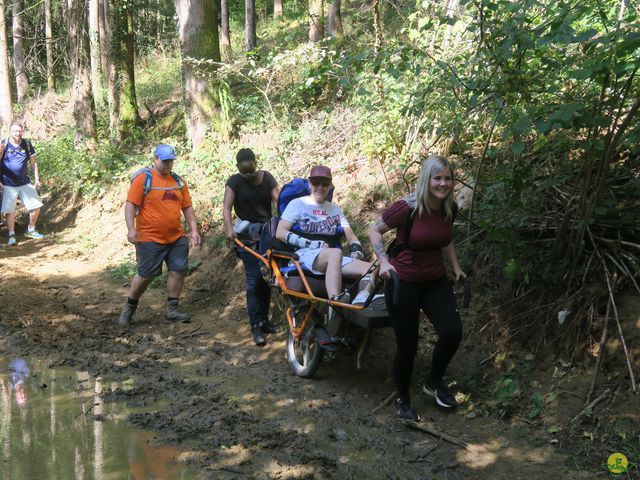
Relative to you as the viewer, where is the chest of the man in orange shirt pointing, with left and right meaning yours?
facing the viewer and to the right of the viewer

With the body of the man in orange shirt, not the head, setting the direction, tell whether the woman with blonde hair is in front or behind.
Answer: in front

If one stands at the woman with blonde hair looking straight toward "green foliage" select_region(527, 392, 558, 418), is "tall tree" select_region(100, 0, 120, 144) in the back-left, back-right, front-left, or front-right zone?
back-left

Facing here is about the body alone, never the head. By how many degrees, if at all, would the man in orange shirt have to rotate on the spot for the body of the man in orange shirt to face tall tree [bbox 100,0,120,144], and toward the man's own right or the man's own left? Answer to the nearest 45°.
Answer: approximately 135° to the man's own left

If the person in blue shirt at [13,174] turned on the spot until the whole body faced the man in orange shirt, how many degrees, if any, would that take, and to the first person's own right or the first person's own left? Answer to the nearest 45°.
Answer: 0° — they already face them

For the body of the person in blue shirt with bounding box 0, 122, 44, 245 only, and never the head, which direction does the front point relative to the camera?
toward the camera

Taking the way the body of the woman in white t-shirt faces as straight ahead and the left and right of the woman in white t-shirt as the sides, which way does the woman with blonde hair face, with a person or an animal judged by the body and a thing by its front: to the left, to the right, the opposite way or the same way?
the same way

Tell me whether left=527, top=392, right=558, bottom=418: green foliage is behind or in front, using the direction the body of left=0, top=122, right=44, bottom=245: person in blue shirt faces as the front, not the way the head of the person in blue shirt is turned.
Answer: in front

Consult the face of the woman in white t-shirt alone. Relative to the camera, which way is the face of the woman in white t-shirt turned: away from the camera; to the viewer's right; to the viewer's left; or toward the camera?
toward the camera

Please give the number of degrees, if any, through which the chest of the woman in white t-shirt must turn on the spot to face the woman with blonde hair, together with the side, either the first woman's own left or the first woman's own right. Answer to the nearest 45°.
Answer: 0° — they already face them
